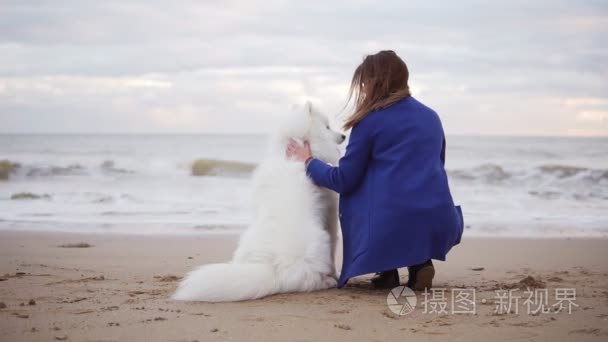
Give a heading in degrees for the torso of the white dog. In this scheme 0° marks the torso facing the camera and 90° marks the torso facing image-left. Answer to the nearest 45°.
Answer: approximately 225°

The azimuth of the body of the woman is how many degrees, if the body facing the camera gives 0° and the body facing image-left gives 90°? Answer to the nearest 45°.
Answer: approximately 135°
